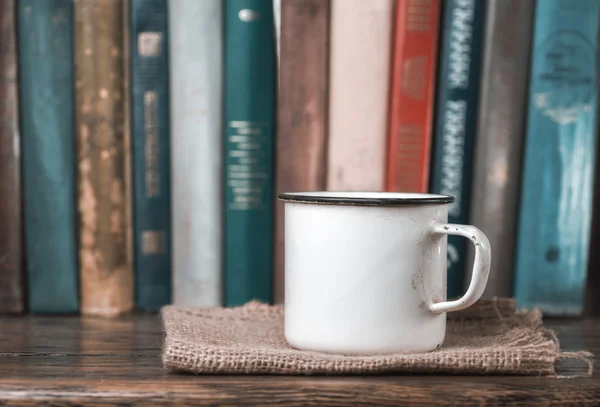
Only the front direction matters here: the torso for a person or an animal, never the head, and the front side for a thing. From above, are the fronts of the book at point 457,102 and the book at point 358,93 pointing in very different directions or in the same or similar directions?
same or similar directions

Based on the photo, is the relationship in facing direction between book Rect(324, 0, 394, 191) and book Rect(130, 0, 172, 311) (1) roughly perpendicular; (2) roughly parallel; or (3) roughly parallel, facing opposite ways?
roughly parallel

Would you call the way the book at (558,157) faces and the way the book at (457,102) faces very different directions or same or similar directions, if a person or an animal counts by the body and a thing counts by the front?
same or similar directions
